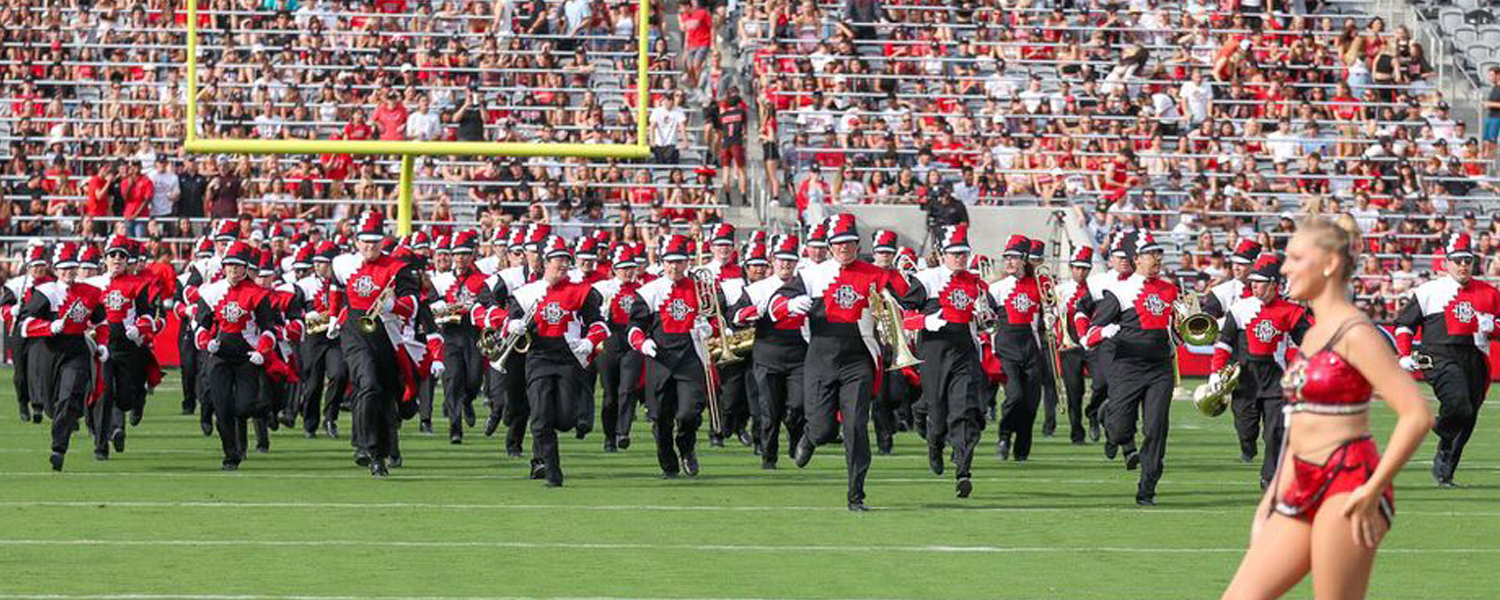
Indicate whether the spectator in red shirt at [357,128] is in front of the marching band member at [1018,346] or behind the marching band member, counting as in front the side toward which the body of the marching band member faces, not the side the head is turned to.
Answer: behind

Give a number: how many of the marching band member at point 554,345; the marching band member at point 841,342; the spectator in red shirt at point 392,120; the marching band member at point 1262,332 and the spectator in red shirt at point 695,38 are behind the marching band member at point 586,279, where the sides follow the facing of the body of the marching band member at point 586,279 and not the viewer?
2

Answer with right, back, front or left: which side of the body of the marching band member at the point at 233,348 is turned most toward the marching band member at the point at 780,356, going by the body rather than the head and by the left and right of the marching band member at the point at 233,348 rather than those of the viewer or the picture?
left

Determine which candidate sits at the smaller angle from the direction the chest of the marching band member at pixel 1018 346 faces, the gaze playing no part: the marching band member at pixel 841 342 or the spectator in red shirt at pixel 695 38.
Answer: the marching band member

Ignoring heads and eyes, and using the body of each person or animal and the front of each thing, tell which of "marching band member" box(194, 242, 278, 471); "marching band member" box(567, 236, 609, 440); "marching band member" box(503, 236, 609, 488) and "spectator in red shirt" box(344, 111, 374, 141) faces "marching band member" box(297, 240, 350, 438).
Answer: the spectator in red shirt

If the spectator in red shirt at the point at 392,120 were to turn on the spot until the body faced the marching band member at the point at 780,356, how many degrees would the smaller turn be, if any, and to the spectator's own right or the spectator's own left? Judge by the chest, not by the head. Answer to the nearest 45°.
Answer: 0° — they already face them

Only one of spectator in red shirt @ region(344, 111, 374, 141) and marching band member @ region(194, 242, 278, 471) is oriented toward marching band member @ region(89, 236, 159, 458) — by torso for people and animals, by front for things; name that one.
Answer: the spectator in red shirt

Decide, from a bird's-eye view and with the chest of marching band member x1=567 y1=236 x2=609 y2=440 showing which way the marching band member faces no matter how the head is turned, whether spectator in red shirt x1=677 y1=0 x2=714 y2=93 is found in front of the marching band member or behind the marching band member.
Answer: behind
